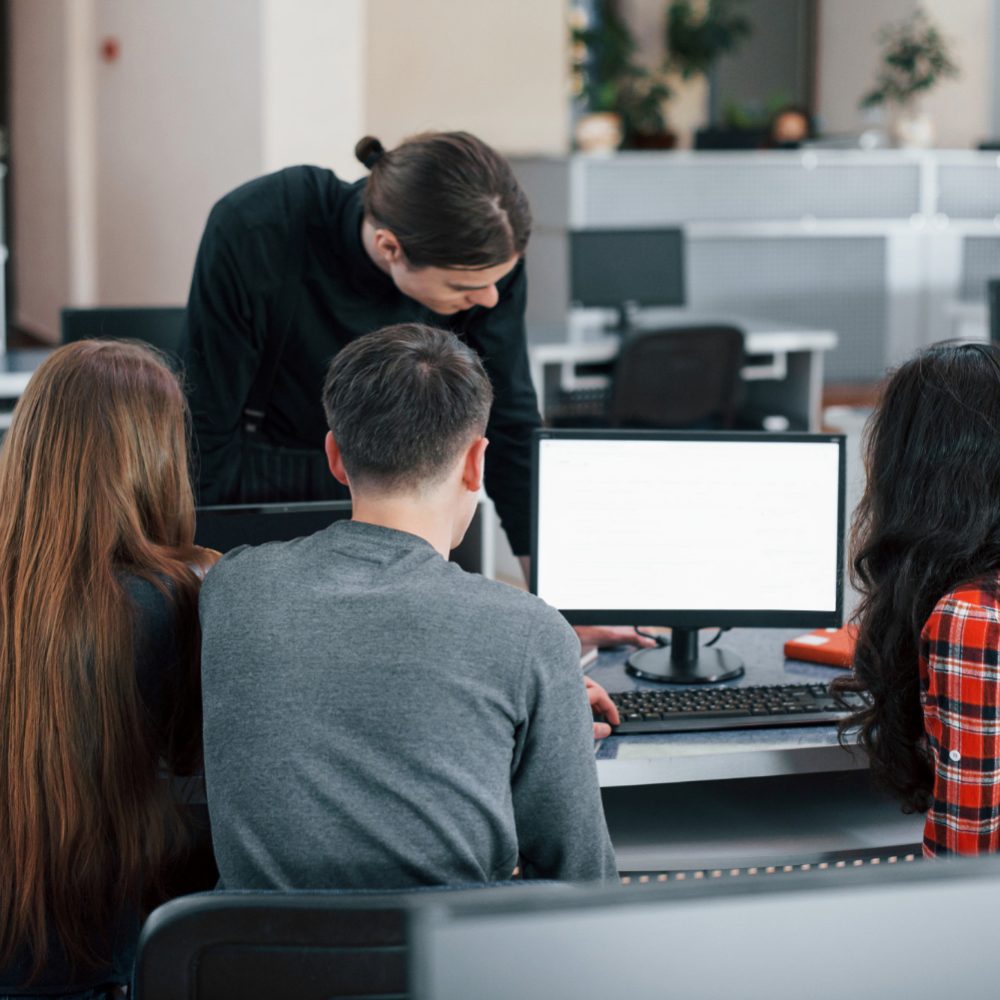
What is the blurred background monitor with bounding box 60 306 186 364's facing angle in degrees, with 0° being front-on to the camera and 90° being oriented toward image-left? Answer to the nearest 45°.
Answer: approximately 0°

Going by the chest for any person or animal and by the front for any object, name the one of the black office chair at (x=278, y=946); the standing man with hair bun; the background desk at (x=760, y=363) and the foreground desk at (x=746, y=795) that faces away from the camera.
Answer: the black office chair

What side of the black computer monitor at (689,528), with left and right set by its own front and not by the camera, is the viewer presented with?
front

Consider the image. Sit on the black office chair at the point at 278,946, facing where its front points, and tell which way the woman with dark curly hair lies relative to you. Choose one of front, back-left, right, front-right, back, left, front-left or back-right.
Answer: front-right

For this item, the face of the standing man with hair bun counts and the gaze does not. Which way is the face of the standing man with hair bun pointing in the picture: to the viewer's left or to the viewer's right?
to the viewer's right

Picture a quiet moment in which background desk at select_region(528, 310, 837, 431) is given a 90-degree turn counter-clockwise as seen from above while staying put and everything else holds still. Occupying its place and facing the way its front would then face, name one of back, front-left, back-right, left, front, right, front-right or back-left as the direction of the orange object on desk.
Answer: right

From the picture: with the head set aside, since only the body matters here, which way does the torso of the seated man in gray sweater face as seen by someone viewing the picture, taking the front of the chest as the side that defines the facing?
away from the camera

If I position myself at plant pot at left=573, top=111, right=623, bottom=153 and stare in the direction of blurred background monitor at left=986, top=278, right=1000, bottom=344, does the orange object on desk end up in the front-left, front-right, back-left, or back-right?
front-right

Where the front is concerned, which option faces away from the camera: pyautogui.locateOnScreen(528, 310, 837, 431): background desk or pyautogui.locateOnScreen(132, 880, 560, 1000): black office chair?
the black office chair

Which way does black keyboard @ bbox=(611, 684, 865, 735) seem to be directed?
toward the camera

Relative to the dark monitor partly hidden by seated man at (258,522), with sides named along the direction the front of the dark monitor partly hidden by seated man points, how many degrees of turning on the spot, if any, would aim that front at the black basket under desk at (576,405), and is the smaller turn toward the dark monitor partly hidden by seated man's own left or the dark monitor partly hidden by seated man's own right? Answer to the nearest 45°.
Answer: approximately 180°

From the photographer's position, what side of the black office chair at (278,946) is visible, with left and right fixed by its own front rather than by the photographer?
back
